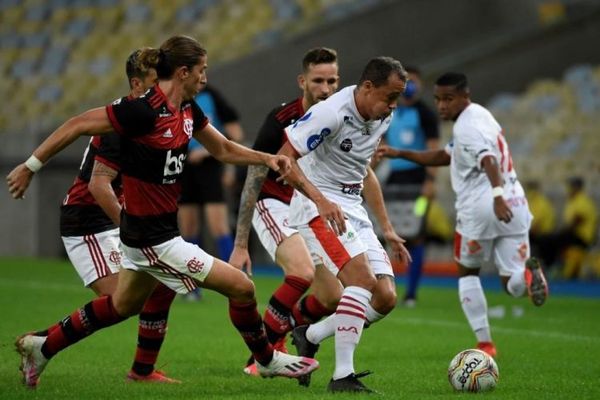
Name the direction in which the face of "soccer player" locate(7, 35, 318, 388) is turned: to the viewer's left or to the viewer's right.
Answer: to the viewer's right

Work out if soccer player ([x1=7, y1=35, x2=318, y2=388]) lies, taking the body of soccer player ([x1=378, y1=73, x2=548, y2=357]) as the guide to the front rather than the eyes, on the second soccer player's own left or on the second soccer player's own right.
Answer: on the second soccer player's own left

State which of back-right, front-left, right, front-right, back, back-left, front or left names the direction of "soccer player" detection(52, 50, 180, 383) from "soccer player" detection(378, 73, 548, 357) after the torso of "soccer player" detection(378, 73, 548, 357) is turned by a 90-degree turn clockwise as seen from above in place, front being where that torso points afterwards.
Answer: back-left

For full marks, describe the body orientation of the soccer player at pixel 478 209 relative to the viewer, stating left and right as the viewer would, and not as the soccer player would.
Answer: facing to the left of the viewer

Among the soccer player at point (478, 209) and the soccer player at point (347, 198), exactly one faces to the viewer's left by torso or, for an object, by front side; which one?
the soccer player at point (478, 209)

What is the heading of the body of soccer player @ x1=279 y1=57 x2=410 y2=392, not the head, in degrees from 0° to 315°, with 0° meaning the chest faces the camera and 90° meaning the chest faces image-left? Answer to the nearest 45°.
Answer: approximately 315°

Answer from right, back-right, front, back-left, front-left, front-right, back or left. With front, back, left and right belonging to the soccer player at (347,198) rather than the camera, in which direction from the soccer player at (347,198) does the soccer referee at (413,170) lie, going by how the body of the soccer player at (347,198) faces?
back-left

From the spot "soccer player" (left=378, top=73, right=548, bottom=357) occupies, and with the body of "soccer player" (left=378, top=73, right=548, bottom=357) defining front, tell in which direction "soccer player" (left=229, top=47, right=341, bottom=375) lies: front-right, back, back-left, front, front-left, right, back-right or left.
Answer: front-left

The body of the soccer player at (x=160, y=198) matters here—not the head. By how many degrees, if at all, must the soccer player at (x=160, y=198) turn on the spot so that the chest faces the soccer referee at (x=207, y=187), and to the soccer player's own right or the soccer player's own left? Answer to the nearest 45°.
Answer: approximately 135° to the soccer player's own left

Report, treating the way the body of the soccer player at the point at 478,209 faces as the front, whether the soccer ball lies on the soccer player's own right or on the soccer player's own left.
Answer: on the soccer player's own left
